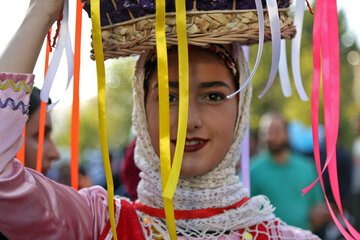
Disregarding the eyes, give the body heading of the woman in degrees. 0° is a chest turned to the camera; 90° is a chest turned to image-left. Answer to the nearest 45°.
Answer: approximately 0°

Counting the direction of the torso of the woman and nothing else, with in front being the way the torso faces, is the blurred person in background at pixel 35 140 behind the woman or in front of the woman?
behind
